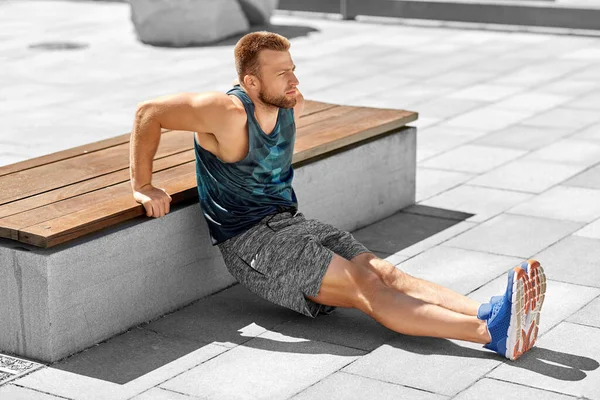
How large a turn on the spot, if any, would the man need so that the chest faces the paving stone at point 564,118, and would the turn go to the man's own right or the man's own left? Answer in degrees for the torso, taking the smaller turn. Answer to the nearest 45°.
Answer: approximately 90° to the man's own left

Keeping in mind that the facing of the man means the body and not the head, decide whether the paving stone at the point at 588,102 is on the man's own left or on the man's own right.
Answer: on the man's own left

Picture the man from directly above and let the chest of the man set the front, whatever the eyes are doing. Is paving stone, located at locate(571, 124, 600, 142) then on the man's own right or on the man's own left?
on the man's own left

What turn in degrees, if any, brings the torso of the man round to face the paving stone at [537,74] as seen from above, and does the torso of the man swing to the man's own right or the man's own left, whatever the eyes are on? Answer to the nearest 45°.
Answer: approximately 135° to the man's own left

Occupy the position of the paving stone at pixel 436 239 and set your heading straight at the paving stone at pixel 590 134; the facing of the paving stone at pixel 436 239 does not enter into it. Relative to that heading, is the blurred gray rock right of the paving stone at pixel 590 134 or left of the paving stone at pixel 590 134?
left

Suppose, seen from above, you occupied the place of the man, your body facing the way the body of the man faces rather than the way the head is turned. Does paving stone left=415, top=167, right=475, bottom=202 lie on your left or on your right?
on your left

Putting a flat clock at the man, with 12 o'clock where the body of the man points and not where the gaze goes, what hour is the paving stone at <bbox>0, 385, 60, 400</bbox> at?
The paving stone is roughly at 3 o'clock from the man.

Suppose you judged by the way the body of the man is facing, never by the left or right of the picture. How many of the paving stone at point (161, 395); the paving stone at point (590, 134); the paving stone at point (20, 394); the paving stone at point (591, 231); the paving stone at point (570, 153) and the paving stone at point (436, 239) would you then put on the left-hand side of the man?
4

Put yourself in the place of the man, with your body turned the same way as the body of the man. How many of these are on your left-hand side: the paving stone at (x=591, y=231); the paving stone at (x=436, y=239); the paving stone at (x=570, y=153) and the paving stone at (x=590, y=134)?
4

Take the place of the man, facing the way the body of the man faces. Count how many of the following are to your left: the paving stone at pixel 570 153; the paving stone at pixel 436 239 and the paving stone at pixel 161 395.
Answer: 2

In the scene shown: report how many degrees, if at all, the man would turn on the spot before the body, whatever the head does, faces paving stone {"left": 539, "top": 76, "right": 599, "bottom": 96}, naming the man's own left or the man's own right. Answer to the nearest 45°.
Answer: approximately 90° to the man's own left

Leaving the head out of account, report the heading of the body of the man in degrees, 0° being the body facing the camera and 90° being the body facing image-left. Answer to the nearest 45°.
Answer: approximately 315°

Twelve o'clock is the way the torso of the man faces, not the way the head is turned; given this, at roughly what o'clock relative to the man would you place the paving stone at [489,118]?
The paving stone is roughly at 8 o'clock from the man.

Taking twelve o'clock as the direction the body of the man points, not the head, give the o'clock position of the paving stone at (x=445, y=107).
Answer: The paving stone is roughly at 8 o'clock from the man.

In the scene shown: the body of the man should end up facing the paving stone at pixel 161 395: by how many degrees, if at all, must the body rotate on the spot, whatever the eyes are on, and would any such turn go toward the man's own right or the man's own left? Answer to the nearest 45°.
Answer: approximately 90° to the man's own right

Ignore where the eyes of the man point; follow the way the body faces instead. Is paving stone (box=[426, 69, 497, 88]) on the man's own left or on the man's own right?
on the man's own left
